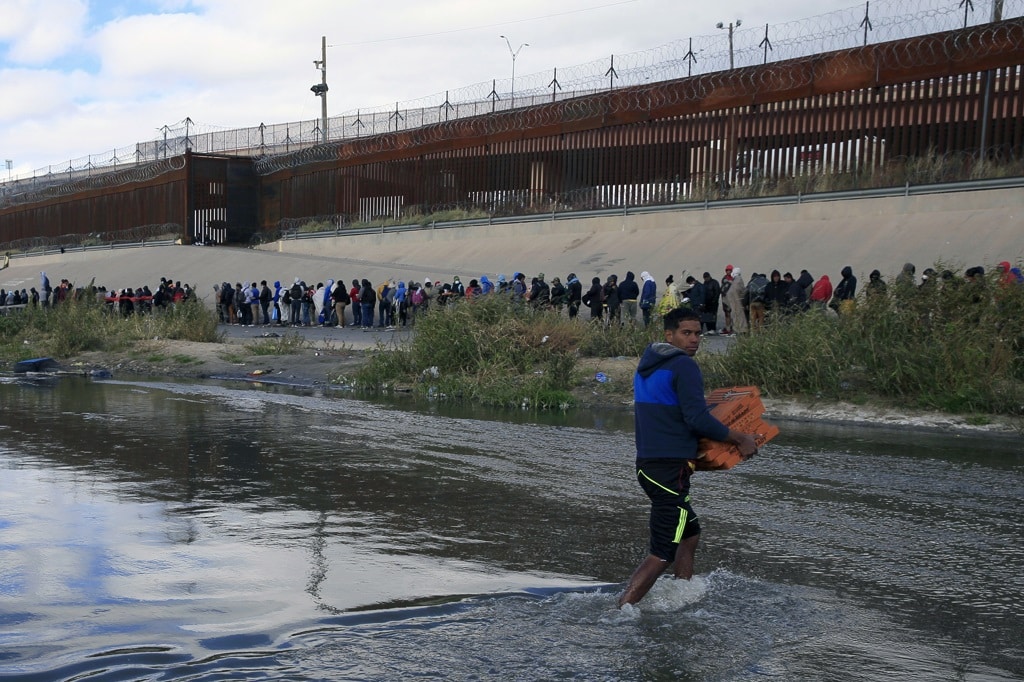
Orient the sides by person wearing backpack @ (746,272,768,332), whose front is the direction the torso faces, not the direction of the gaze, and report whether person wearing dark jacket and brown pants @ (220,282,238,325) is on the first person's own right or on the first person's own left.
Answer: on the first person's own left

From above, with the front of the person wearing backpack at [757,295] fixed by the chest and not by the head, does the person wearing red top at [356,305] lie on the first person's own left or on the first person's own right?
on the first person's own left

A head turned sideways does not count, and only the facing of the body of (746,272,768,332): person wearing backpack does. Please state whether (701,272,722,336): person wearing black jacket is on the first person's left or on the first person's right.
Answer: on the first person's left

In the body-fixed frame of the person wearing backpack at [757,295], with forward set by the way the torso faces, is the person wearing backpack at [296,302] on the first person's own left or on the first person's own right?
on the first person's own left

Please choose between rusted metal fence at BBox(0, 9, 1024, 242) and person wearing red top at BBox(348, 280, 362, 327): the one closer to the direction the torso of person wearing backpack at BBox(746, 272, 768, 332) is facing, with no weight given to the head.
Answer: the rusted metal fence

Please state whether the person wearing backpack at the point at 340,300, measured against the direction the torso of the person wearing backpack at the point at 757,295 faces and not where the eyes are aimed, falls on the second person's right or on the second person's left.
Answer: on the second person's left

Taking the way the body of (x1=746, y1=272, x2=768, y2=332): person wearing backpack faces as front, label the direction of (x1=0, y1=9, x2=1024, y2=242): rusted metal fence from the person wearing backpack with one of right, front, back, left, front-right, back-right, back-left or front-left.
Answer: front

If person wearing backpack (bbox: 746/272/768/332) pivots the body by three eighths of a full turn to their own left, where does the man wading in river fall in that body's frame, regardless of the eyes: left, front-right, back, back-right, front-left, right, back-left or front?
front-left

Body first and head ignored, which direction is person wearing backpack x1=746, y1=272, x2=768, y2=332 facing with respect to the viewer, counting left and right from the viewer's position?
facing away from the viewer

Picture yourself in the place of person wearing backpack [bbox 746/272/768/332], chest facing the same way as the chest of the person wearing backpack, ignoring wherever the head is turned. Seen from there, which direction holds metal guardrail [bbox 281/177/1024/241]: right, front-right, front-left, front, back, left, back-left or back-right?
front
